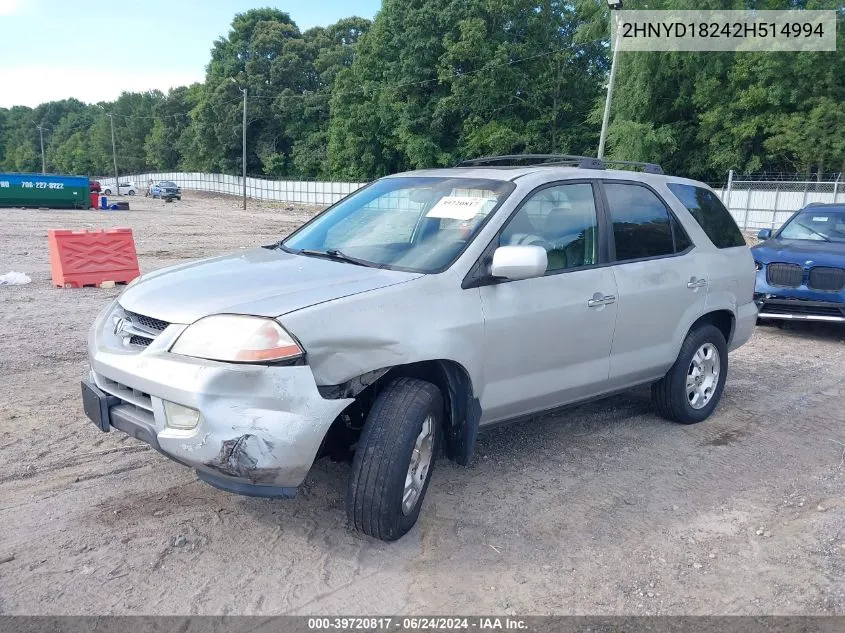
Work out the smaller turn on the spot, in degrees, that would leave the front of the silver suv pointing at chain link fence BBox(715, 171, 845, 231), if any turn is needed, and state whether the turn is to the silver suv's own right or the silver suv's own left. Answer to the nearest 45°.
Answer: approximately 180°

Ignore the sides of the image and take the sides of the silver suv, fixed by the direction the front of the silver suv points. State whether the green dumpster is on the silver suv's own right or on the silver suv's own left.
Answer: on the silver suv's own right

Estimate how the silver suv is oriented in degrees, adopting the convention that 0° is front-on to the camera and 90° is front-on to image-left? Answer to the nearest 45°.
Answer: approximately 45°

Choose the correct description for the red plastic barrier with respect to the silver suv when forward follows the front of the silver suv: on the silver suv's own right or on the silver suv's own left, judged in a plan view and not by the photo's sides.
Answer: on the silver suv's own right
